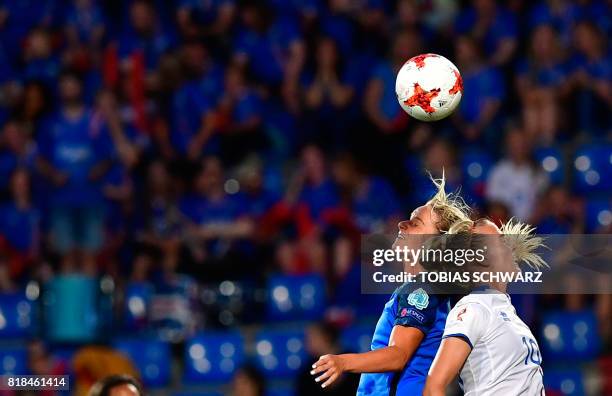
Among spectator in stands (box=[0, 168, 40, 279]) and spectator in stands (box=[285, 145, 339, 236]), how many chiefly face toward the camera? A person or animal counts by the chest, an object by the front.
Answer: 2

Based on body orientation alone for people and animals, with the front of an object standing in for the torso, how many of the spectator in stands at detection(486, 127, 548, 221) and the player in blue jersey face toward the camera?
1

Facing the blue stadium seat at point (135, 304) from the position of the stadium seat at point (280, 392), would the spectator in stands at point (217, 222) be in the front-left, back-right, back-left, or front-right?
front-right

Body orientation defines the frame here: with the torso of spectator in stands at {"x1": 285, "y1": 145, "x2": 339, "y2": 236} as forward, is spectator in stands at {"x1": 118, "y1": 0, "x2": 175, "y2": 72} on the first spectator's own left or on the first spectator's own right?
on the first spectator's own right

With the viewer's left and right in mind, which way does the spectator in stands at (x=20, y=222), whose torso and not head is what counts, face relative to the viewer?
facing the viewer

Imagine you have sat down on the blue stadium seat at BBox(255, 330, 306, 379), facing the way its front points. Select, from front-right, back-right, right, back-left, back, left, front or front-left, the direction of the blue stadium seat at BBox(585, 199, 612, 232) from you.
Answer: left

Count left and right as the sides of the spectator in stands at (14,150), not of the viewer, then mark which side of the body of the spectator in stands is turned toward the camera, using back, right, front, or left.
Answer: front

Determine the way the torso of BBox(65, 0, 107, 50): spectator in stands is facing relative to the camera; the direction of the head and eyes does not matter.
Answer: toward the camera

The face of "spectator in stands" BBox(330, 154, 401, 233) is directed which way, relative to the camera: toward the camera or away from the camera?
toward the camera

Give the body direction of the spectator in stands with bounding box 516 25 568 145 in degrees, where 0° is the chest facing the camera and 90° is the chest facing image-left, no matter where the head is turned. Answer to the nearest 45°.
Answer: approximately 0°

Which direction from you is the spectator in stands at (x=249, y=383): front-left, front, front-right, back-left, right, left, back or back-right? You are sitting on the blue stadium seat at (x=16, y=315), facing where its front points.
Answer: front-left

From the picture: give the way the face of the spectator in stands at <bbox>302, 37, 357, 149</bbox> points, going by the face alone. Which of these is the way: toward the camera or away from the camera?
toward the camera

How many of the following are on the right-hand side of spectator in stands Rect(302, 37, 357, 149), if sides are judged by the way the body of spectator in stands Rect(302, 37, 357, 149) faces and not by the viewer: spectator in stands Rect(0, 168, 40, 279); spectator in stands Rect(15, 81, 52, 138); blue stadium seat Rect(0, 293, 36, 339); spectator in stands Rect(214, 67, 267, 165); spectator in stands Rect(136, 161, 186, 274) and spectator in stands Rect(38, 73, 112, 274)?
6
